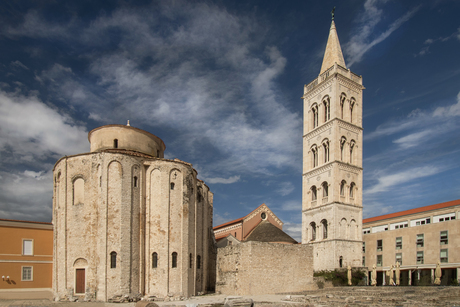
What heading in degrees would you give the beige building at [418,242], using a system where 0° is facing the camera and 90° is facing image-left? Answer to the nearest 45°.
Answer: approximately 45°

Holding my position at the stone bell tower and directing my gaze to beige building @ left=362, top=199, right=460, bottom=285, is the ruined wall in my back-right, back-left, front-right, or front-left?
back-right

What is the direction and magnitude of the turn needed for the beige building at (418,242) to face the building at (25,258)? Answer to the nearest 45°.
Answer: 0° — it already faces it
